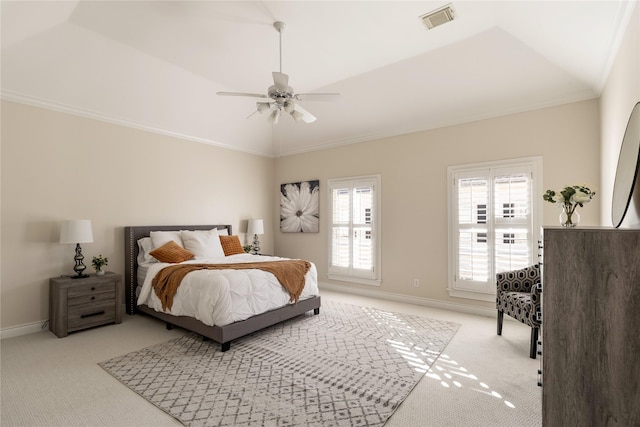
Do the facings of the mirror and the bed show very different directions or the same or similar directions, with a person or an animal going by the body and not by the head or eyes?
very different directions

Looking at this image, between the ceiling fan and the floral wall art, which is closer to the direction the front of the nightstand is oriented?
the ceiling fan

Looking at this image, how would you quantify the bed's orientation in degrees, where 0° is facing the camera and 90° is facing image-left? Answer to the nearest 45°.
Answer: approximately 315°

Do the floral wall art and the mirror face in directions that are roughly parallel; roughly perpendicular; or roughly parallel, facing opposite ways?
roughly perpendicular

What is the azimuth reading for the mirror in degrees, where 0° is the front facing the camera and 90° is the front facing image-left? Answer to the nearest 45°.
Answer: approximately 90°

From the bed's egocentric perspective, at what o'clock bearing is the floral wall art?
The floral wall art is roughly at 9 o'clock from the bed.

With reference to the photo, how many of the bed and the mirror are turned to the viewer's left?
1

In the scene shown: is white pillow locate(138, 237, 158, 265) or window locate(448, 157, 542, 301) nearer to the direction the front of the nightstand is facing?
the window

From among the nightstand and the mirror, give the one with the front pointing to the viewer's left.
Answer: the mirror

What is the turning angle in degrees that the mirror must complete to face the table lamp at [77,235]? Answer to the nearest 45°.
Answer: approximately 45° to its left

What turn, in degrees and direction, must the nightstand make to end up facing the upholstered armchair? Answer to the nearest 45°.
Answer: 0° — it already faces it

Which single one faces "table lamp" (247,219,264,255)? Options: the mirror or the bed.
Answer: the mirror
